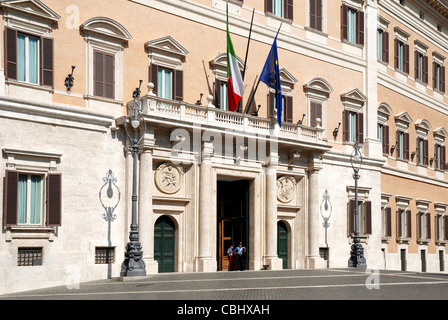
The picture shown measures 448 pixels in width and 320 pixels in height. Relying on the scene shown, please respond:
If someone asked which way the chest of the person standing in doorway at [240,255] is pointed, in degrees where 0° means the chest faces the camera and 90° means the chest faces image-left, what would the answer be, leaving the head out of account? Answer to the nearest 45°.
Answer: approximately 0°
